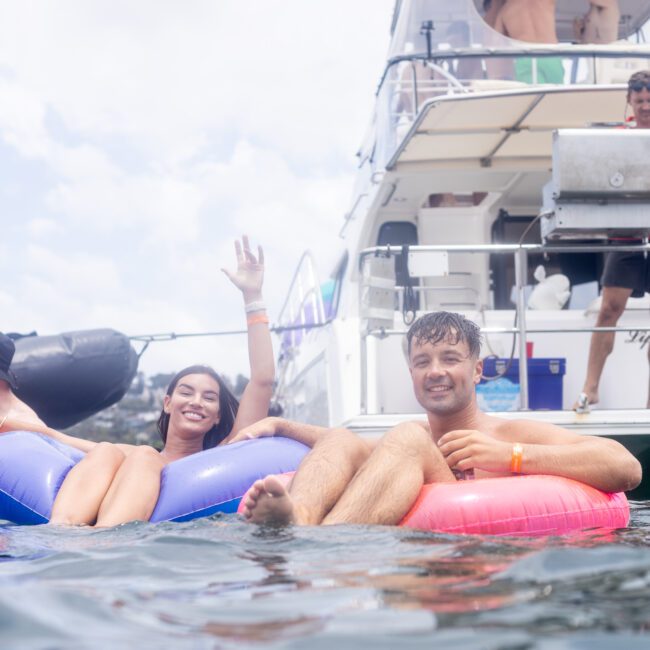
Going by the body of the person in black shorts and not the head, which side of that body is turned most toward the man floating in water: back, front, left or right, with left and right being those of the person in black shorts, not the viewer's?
front

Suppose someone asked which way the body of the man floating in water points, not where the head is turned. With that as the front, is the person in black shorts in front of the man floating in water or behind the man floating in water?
behind

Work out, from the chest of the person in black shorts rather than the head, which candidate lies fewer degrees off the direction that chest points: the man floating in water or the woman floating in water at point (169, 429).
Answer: the man floating in water

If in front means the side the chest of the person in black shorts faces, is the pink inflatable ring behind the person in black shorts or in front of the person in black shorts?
in front

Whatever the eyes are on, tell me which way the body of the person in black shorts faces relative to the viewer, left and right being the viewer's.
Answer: facing the viewer

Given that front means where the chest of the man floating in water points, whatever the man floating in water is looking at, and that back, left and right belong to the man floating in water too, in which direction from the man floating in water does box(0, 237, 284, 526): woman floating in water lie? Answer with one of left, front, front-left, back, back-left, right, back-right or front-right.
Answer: right

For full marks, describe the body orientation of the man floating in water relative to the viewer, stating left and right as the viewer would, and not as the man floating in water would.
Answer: facing the viewer and to the left of the viewer

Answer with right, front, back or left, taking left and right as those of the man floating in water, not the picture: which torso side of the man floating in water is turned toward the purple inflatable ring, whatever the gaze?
right

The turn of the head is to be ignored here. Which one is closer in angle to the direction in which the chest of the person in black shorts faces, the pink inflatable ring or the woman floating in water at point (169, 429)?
the pink inflatable ring

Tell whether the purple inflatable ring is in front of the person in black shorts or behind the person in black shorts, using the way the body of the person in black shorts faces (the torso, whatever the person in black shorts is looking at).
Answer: in front

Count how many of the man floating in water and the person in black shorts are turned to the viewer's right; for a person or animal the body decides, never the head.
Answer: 0
